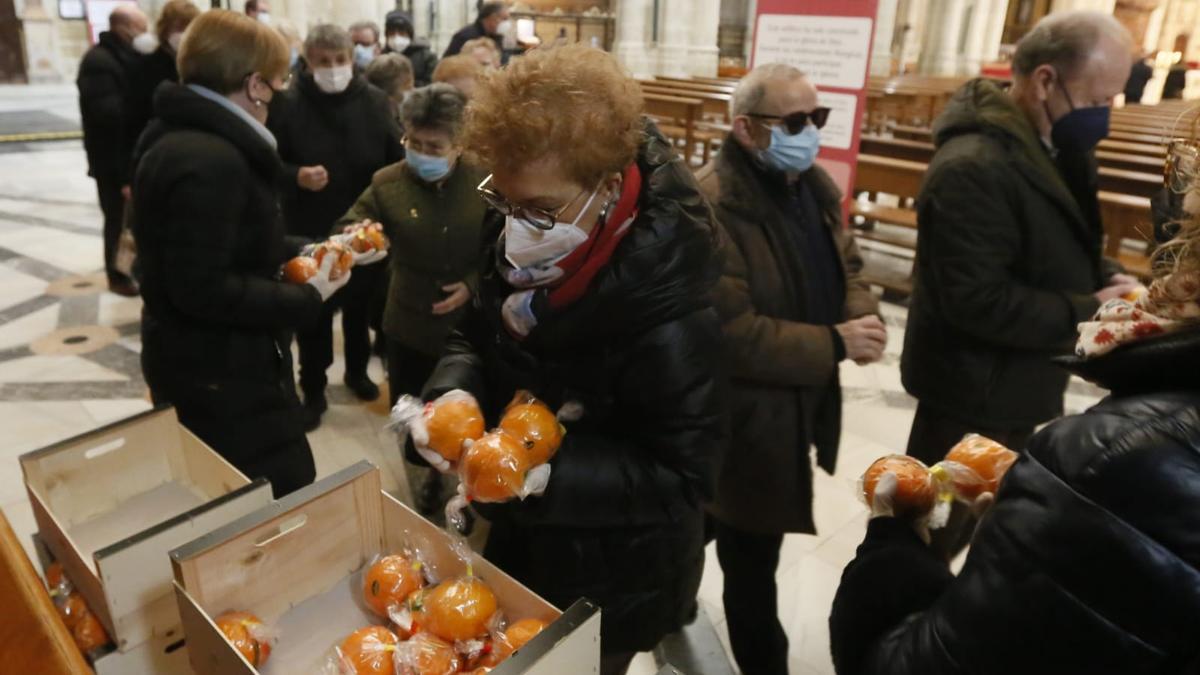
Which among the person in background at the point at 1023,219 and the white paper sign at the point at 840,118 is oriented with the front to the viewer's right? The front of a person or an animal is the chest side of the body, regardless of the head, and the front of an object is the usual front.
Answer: the person in background

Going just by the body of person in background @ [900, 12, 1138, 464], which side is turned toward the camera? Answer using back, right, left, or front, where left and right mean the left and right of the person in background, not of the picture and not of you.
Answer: right

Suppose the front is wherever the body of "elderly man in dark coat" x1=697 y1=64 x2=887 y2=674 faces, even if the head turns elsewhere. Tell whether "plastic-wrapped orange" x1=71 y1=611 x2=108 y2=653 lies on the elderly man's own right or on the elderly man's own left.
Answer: on the elderly man's own right

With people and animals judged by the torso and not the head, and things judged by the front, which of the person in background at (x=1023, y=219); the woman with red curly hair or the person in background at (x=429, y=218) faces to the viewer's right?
the person in background at (x=1023, y=219)

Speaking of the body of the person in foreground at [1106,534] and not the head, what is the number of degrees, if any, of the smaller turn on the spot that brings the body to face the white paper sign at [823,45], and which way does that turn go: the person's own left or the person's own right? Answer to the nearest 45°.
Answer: approximately 45° to the person's own right

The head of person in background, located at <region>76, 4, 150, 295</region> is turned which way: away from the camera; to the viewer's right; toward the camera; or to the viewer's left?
to the viewer's right

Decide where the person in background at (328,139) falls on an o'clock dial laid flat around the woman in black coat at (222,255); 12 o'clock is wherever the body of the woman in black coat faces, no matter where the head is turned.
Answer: The person in background is roughly at 11 o'clock from the woman in black coat.
